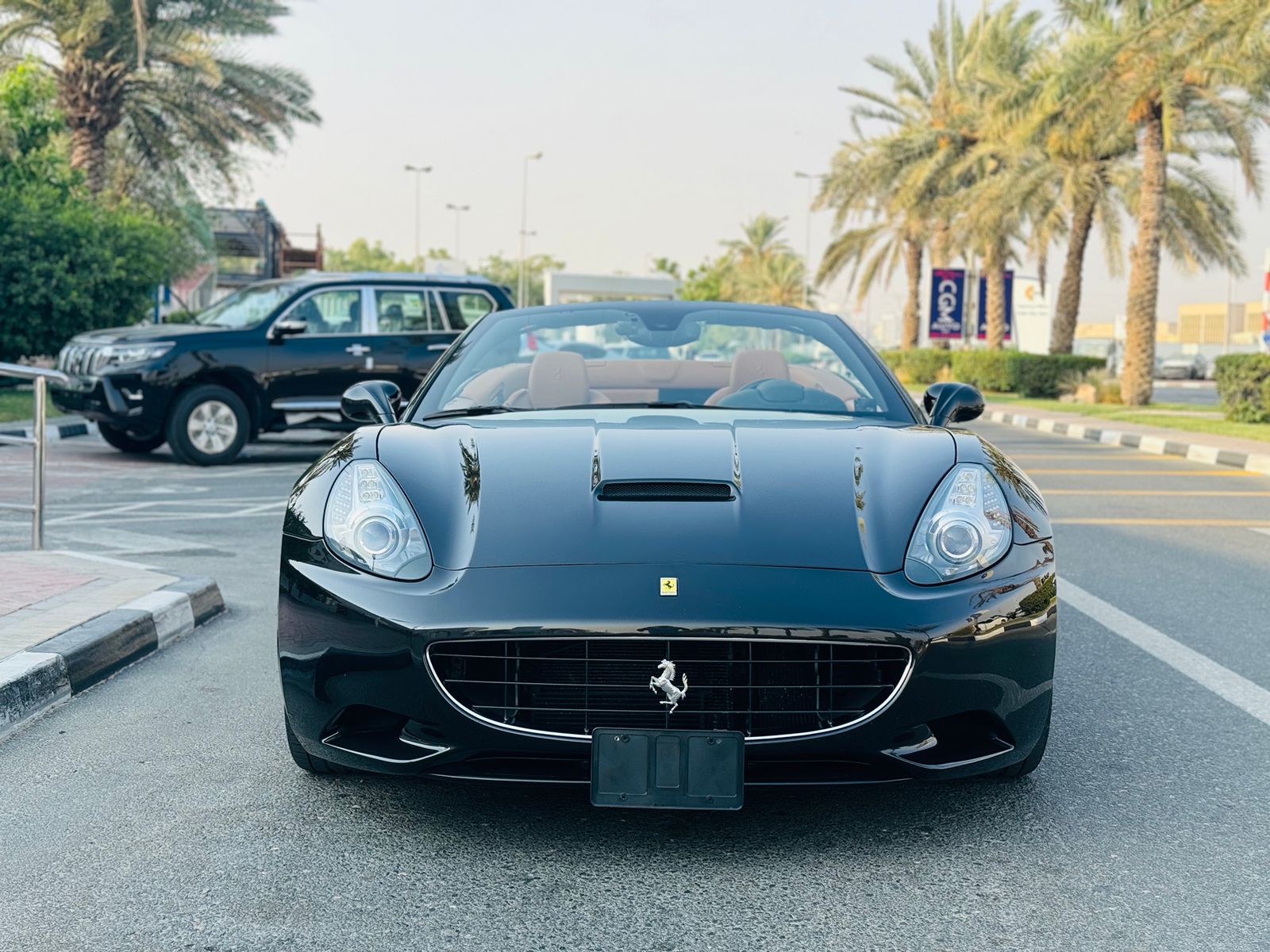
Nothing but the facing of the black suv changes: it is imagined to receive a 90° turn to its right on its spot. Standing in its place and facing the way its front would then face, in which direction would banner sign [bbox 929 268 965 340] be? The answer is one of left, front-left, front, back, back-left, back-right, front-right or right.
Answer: right

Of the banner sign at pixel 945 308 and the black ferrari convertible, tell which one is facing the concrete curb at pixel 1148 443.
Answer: the banner sign

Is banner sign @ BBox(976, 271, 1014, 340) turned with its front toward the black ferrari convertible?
yes

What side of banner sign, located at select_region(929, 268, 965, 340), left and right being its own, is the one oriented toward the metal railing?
front

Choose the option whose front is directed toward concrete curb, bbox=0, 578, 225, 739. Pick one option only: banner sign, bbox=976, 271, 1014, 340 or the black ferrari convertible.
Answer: the banner sign

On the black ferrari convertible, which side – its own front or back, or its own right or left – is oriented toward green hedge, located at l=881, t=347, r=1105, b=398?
back

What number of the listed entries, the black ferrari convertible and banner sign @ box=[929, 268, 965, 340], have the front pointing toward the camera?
2

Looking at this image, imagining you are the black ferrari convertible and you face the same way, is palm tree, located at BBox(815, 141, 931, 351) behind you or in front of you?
behind

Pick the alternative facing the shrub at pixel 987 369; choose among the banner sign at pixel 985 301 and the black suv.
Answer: the banner sign

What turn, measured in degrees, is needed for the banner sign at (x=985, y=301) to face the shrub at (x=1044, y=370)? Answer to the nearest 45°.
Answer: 0° — it already faces it

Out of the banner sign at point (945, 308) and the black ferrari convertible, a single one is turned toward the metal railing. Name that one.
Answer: the banner sign

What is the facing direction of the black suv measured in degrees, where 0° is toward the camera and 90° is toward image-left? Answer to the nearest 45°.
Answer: approximately 45°

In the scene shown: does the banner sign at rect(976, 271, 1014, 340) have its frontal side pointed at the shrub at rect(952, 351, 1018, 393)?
yes

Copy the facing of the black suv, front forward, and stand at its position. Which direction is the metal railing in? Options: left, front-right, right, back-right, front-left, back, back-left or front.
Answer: front-left

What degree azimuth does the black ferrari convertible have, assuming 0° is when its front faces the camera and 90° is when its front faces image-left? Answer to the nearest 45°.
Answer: approximately 0°

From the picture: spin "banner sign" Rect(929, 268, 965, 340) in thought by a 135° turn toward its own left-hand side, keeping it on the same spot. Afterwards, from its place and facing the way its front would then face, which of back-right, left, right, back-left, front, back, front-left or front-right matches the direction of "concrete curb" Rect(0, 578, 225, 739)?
back-right

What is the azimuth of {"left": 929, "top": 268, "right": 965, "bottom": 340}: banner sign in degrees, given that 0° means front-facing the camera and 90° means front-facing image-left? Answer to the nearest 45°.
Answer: approximately 0°

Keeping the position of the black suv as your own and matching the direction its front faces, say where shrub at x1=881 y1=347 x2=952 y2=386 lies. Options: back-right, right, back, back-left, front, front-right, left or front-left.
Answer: back

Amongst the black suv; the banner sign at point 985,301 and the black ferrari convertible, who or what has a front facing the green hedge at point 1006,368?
the banner sign
